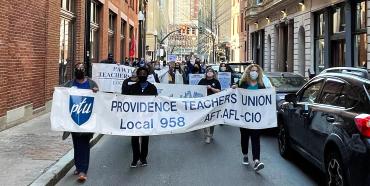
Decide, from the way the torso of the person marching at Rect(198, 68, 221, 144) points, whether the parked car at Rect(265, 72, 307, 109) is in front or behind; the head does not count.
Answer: behind

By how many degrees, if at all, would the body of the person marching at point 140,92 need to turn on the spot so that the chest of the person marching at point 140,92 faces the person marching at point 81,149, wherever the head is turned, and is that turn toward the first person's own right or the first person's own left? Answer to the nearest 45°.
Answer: approximately 45° to the first person's own right

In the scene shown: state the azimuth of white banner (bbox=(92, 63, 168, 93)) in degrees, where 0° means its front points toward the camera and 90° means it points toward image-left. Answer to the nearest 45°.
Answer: approximately 0°

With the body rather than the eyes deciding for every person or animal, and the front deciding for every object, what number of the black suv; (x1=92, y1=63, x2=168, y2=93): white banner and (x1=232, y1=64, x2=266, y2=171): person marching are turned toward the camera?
2
